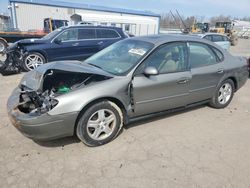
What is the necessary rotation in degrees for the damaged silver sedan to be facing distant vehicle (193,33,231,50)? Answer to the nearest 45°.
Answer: approximately 180°

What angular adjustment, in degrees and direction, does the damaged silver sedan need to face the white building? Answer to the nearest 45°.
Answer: approximately 135° to its right

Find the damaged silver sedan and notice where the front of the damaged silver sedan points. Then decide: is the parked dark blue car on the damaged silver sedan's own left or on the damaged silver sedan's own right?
on the damaged silver sedan's own right

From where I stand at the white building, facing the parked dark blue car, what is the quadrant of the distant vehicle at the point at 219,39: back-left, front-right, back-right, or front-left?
front-left

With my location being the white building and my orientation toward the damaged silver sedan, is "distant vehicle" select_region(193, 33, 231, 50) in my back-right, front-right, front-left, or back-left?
front-left

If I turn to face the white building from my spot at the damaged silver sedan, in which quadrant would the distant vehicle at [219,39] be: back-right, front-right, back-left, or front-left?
front-right

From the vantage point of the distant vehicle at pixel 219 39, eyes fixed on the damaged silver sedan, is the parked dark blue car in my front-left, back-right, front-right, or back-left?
front-right

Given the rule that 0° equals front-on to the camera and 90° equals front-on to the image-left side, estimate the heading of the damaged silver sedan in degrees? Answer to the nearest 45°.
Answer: approximately 45°
